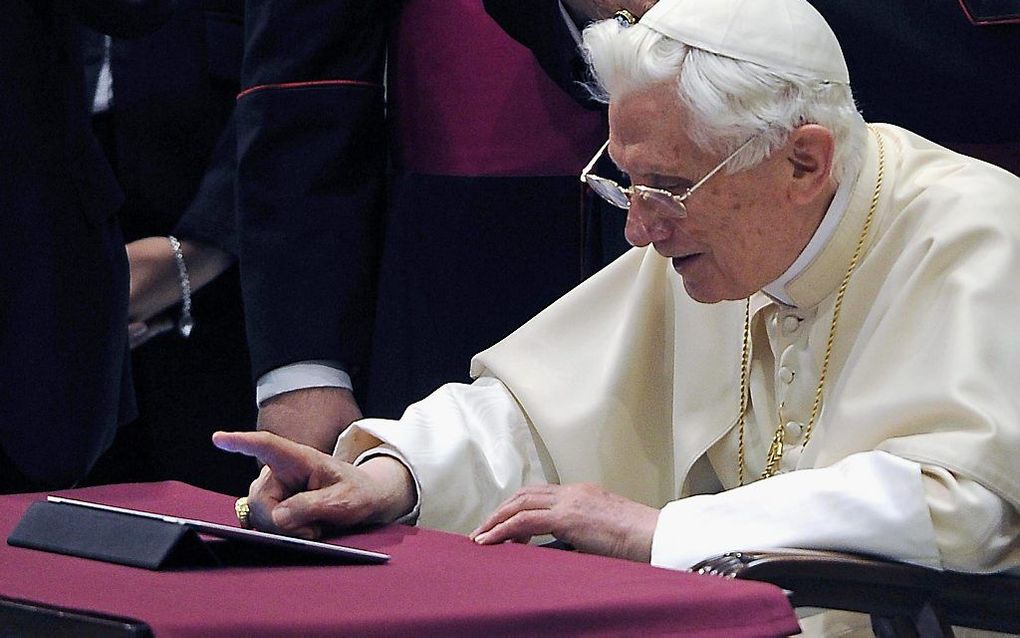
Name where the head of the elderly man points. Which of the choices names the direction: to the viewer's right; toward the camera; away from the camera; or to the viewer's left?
to the viewer's left

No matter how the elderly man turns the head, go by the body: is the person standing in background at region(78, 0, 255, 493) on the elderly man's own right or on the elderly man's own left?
on the elderly man's own right
